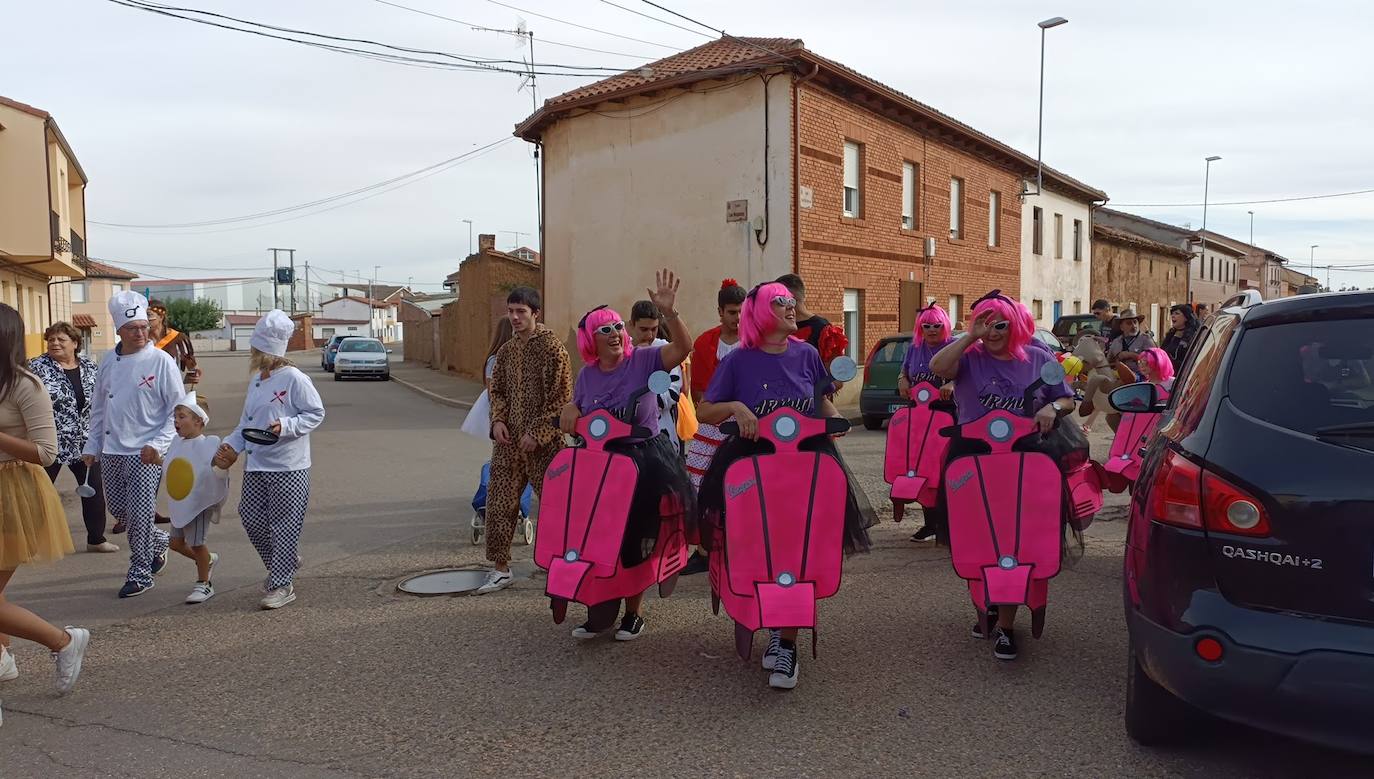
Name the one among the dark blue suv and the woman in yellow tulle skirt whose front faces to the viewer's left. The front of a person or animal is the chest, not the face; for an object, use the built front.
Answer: the woman in yellow tulle skirt

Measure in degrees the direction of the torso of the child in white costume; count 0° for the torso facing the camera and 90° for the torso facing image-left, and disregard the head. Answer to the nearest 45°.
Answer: approximately 45°

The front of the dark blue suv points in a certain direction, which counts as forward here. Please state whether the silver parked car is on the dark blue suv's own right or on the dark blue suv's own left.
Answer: on the dark blue suv's own left

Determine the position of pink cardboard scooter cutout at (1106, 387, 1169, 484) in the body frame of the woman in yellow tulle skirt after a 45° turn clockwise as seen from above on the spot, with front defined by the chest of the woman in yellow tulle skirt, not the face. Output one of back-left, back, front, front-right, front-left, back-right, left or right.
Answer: back-right

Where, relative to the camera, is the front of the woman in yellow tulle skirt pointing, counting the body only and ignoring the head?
to the viewer's left

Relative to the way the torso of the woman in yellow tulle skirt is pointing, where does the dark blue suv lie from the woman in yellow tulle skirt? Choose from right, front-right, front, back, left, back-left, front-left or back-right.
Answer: back-left

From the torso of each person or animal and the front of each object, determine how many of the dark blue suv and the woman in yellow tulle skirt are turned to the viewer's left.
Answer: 1

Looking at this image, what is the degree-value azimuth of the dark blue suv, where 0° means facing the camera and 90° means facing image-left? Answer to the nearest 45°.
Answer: approximately 180°

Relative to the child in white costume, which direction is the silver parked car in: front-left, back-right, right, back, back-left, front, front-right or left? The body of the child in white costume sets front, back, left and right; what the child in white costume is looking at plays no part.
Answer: back-right

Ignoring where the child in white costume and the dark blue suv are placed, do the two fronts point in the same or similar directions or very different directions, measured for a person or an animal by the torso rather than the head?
very different directions
